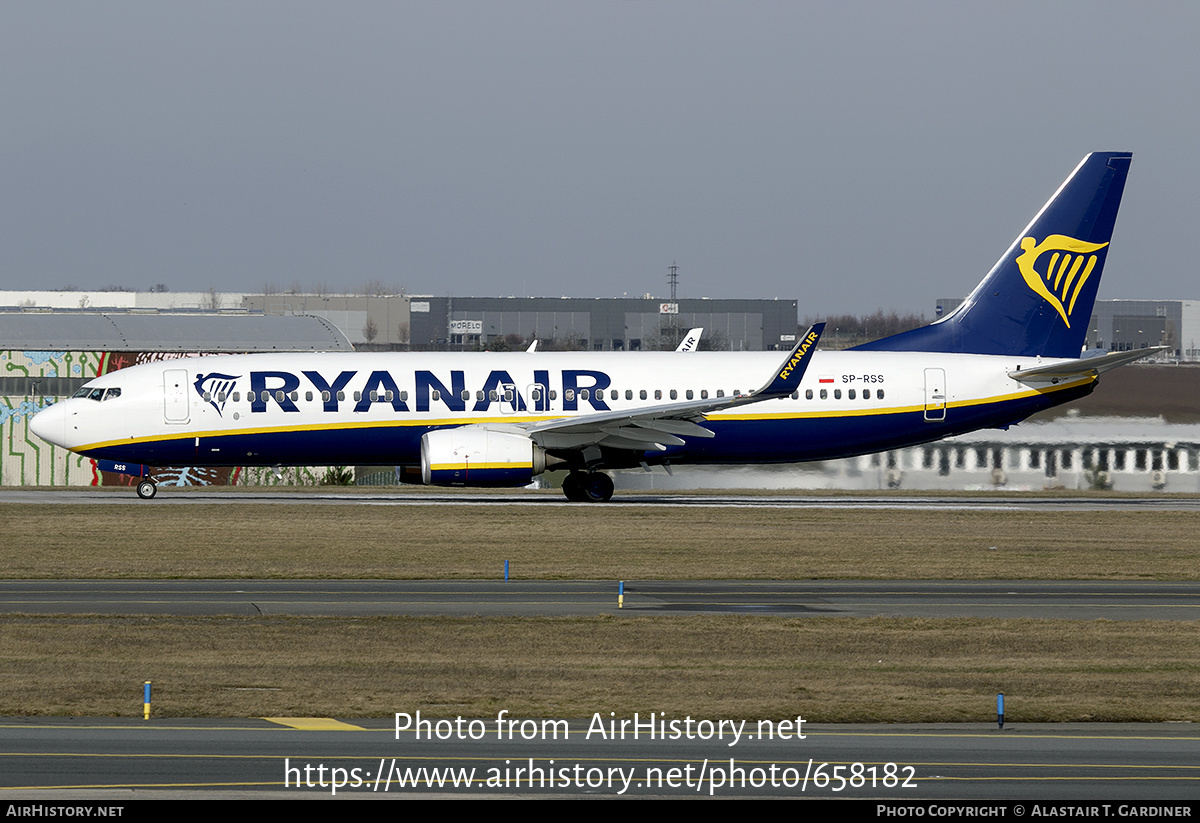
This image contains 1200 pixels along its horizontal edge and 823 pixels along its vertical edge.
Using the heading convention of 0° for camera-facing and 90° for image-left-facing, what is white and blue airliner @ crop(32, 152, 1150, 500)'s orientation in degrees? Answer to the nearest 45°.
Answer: approximately 90°
